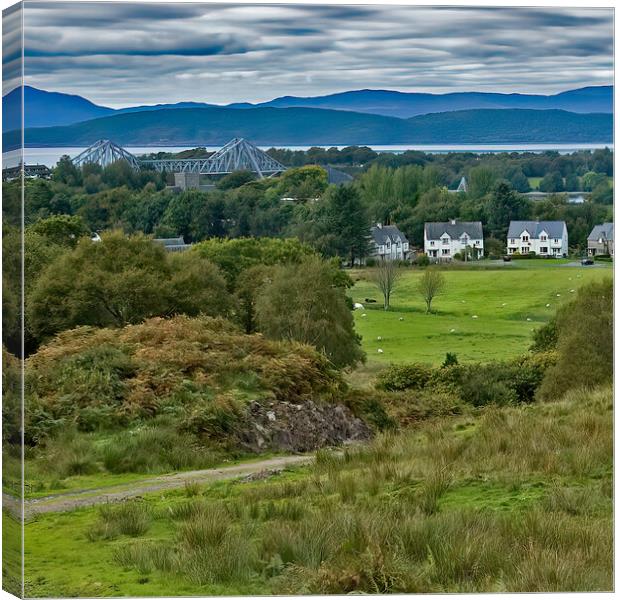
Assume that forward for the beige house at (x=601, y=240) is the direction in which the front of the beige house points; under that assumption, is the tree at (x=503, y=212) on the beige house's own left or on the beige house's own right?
on the beige house's own right

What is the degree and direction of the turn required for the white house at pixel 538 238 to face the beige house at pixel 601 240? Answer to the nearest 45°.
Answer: approximately 90° to its left

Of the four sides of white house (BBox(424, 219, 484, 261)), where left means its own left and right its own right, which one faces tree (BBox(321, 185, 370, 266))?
right

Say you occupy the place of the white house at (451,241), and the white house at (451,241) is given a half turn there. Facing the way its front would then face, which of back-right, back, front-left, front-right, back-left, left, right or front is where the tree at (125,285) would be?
back

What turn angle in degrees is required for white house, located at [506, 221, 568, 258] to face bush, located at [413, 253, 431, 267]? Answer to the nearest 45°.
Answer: approximately 90° to its right
